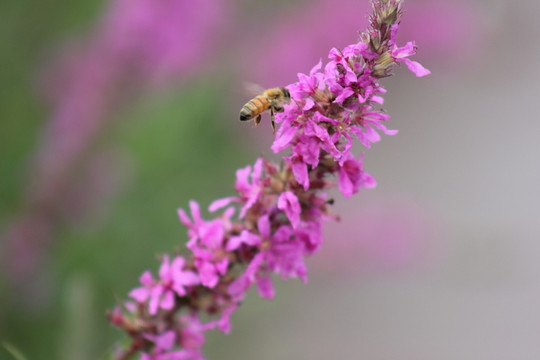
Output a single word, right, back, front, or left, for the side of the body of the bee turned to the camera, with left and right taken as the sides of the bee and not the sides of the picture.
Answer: right
